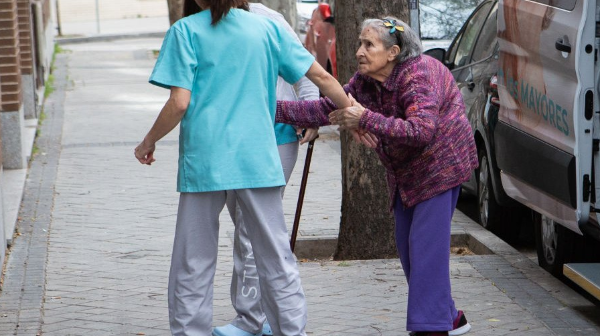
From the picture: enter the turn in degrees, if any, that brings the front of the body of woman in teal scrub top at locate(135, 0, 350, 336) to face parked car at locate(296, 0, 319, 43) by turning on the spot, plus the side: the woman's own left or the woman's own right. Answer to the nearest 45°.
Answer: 0° — they already face it

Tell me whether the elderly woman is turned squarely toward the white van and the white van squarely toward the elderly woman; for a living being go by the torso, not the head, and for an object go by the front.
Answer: no

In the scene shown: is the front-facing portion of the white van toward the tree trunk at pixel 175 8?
no

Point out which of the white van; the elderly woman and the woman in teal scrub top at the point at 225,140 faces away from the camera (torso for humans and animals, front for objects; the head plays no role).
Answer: the woman in teal scrub top

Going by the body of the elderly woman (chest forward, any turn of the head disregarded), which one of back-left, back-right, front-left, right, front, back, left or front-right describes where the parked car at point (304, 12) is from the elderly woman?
right

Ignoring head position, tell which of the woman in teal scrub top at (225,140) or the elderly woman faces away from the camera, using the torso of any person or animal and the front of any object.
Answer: the woman in teal scrub top

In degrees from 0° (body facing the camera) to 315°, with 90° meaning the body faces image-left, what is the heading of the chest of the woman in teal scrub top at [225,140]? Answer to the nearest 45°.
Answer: approximately 180°

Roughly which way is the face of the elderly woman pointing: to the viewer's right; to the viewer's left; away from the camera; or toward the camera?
to the viewer's left

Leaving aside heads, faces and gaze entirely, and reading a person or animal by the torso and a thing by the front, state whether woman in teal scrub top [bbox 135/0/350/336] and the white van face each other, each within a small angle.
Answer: no

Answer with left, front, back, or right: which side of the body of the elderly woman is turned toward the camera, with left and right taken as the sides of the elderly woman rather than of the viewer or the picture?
left

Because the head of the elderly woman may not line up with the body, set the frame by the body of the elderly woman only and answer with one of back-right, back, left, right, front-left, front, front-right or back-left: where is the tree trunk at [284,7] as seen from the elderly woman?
right

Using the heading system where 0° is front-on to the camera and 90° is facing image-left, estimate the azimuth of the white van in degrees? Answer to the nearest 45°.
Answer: approximately 315°

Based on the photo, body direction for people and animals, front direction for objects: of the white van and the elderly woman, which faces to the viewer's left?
the elderly woman

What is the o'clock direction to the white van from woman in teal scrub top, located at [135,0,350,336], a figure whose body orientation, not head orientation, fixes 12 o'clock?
The white van is roughly at 2 o'clock from the woman in teal scrub top.

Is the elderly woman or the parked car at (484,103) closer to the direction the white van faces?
the elderly woman

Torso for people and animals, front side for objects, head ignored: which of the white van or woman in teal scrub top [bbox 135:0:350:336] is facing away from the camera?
the woman in teal scrub top

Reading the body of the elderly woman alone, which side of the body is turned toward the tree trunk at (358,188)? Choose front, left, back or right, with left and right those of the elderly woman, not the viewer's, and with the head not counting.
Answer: right
